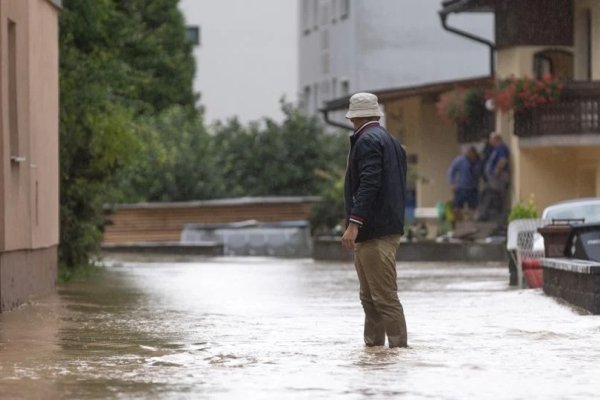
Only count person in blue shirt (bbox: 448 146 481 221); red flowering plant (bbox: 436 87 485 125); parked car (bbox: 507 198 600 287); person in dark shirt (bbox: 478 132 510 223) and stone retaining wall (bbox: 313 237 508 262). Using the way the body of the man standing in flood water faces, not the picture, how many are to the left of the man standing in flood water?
0

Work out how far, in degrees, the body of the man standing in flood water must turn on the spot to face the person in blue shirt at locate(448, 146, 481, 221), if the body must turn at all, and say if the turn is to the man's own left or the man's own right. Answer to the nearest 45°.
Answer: approximately 45° to the man's own right

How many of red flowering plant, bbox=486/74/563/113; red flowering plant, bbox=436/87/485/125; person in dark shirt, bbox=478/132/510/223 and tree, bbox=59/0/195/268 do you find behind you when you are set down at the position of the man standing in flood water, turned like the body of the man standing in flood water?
0

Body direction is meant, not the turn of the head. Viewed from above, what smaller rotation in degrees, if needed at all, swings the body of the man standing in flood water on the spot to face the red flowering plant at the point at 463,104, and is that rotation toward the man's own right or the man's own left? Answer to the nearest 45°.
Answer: approximately 45° to the man's own right

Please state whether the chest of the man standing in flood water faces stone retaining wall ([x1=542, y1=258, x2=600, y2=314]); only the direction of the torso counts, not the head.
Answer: no

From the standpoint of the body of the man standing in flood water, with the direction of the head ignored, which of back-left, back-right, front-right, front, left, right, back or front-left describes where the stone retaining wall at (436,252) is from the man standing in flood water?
front-right

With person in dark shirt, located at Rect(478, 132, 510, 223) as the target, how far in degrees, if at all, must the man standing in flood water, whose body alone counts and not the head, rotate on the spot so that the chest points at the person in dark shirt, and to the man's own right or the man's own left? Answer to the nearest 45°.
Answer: approximately 45° to the man's own right

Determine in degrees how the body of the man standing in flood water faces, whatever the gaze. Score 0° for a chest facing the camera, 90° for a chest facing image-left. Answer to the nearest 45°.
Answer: approximately 135°
